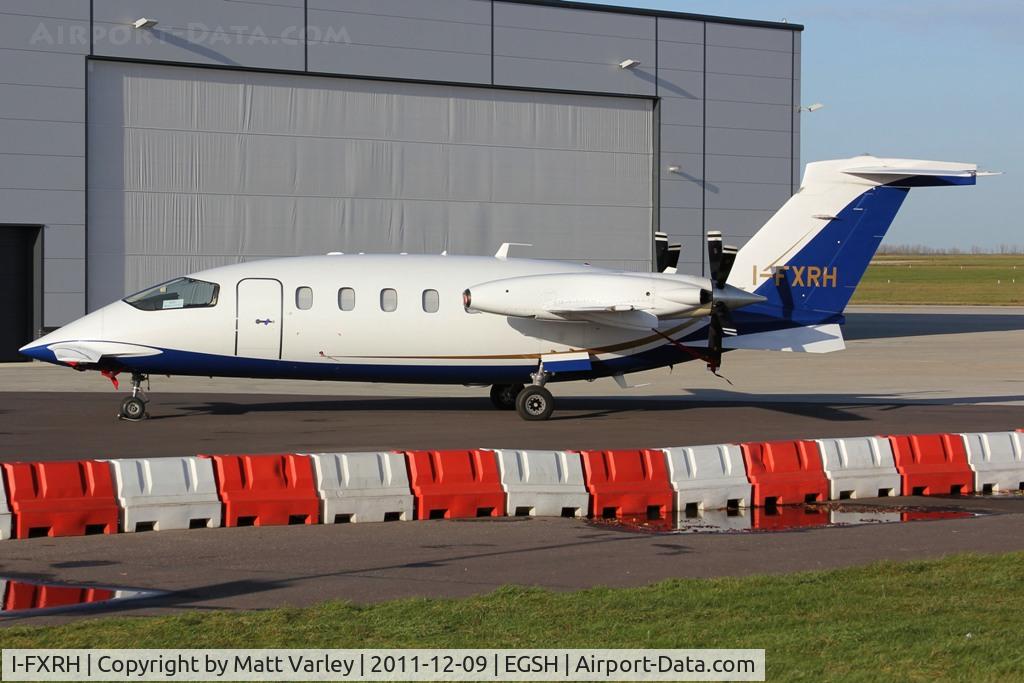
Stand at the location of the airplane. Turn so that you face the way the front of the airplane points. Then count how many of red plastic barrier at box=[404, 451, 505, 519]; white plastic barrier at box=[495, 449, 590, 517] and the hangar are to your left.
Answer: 2

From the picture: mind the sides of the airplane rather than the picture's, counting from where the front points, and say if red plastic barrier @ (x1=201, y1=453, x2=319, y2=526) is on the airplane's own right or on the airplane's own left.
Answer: on the airplane's own left

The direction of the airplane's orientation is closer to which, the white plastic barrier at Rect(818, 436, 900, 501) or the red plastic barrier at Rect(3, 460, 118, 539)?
the red plastic barrier

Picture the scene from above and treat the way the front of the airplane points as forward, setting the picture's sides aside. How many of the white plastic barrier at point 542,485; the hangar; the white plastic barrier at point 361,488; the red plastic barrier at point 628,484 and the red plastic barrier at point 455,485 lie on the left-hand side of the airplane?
4

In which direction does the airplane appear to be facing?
to the viewer's left

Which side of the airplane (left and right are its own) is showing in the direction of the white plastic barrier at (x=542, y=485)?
left

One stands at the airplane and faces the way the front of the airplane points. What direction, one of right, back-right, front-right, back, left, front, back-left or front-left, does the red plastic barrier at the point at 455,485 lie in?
left

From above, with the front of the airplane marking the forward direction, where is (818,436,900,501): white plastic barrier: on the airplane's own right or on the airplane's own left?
on the airplane's own left

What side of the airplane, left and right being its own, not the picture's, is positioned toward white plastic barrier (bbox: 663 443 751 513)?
left

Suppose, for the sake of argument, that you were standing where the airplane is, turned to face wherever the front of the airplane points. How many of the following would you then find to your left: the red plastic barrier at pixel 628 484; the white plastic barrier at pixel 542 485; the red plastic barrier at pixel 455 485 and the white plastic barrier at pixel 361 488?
4
